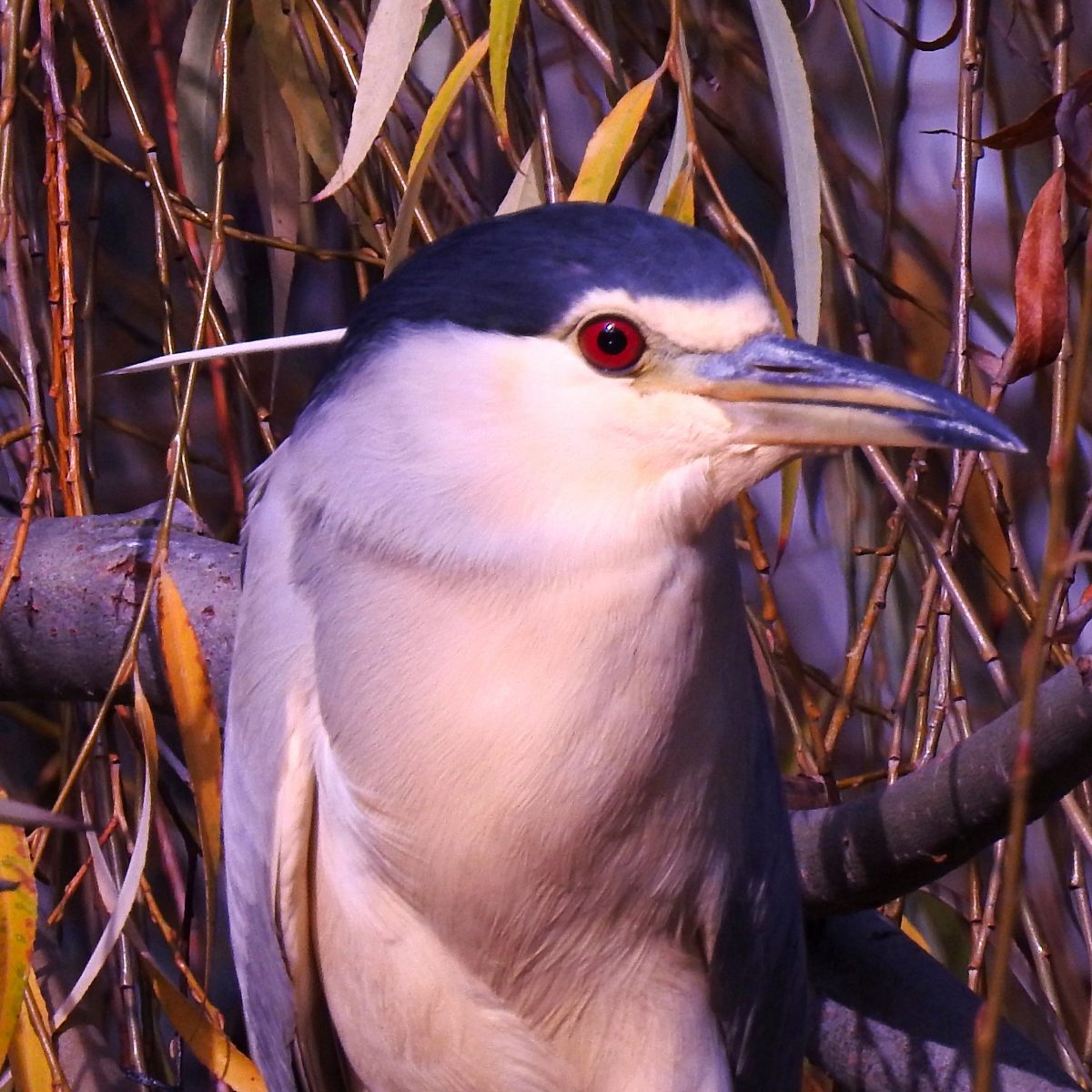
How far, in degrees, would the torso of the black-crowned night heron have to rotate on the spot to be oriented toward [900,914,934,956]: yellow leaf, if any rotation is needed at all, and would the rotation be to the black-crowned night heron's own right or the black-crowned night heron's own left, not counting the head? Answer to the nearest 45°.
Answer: approximately 90° to the black-crowned night heron's own left

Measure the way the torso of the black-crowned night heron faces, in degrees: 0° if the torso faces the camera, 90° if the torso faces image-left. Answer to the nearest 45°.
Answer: approximately 315°
